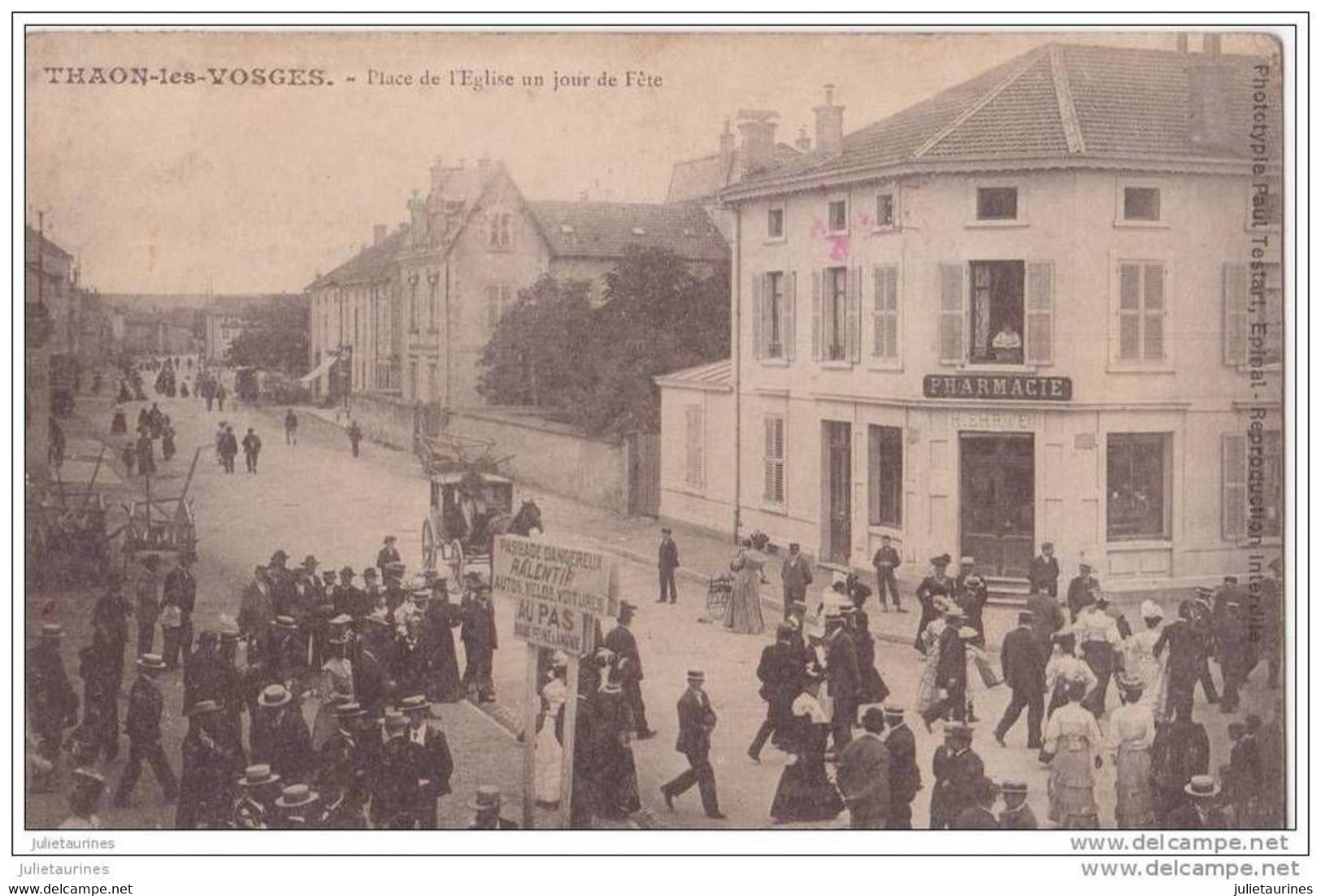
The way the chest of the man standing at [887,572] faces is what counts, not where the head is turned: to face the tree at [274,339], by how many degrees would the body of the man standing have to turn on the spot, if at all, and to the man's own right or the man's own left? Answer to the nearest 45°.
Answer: approximately 135° to the man's own right

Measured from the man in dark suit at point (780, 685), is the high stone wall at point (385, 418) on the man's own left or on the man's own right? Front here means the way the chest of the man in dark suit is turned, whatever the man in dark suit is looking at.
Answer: on the man's own left

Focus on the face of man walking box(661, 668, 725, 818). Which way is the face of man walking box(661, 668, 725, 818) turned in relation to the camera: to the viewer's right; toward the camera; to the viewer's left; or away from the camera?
toward the camera

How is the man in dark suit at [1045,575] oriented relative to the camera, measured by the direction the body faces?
toward the camera

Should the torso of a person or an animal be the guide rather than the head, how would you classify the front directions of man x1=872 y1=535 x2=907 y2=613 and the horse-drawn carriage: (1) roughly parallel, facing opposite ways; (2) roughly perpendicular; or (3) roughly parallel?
roughly perpendicular

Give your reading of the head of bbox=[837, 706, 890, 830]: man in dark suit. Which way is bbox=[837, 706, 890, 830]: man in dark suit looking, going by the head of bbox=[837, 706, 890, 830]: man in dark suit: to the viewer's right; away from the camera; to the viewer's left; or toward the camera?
away from the camera

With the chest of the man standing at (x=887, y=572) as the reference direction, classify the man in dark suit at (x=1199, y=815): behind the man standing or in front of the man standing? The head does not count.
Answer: in front

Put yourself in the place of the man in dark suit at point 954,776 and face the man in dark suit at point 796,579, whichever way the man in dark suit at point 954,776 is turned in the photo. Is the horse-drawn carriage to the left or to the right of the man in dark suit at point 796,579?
left

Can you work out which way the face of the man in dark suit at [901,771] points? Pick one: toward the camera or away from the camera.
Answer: away from the camera

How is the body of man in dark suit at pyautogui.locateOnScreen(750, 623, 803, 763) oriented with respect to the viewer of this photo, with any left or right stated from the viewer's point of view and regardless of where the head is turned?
facing away from the viewer and to the right of the viewer

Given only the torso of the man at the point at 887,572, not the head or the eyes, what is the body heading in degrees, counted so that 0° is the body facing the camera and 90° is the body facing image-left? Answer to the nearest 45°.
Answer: approximately 315°
